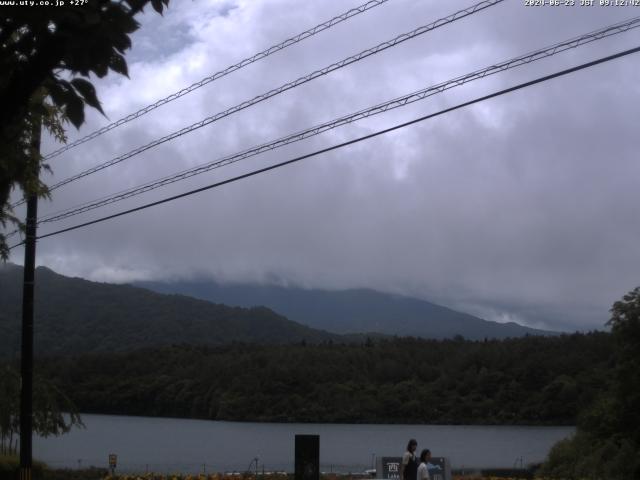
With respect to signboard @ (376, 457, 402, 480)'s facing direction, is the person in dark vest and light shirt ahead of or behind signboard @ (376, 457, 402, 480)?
ahead

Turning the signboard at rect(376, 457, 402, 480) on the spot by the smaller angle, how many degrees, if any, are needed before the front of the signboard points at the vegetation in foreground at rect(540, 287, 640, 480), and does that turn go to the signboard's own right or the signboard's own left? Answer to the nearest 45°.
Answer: approximately 135° to the signboard's own left

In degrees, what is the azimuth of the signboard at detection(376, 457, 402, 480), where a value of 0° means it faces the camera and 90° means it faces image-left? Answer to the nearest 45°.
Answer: approximately 0°

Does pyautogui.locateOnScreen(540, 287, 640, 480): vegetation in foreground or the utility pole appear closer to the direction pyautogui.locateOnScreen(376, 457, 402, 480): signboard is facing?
the utility pole

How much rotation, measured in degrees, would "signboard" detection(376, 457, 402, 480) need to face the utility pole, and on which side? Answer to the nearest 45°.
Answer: approximately 90° to its right
